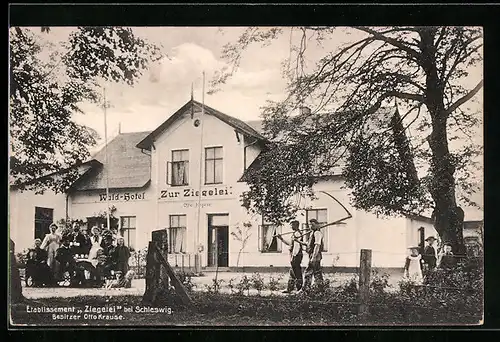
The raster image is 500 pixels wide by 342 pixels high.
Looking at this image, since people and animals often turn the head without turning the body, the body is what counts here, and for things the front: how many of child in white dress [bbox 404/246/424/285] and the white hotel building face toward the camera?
2

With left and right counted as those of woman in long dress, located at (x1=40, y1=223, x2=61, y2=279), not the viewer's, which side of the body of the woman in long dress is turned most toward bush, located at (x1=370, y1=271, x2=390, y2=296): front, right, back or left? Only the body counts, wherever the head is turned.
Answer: left

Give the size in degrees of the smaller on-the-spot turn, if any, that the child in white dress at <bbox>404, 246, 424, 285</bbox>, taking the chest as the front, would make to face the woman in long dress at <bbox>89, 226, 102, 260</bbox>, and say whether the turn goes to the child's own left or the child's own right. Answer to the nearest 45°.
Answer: approximately 90° to the child's own right

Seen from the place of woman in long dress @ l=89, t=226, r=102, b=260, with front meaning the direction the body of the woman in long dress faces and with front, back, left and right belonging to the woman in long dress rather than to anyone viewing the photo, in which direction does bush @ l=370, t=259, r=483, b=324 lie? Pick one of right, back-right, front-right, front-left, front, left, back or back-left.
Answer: left

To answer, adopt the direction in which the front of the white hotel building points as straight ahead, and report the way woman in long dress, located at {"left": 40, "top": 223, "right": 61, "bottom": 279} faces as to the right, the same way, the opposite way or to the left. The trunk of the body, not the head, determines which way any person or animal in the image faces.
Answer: the same way

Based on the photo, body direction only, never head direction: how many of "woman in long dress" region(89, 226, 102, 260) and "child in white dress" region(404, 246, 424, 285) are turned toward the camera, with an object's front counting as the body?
2

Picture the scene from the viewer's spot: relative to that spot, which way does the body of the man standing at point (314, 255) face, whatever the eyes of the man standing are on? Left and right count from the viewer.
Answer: facing the viewer and to the left of the viewer

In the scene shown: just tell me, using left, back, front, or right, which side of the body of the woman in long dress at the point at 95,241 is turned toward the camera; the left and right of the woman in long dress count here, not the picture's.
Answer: front

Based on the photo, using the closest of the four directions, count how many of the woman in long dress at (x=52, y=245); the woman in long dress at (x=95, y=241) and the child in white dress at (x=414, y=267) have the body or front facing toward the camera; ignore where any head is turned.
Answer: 3

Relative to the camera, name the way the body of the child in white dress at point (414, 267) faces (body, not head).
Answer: toward the camera
